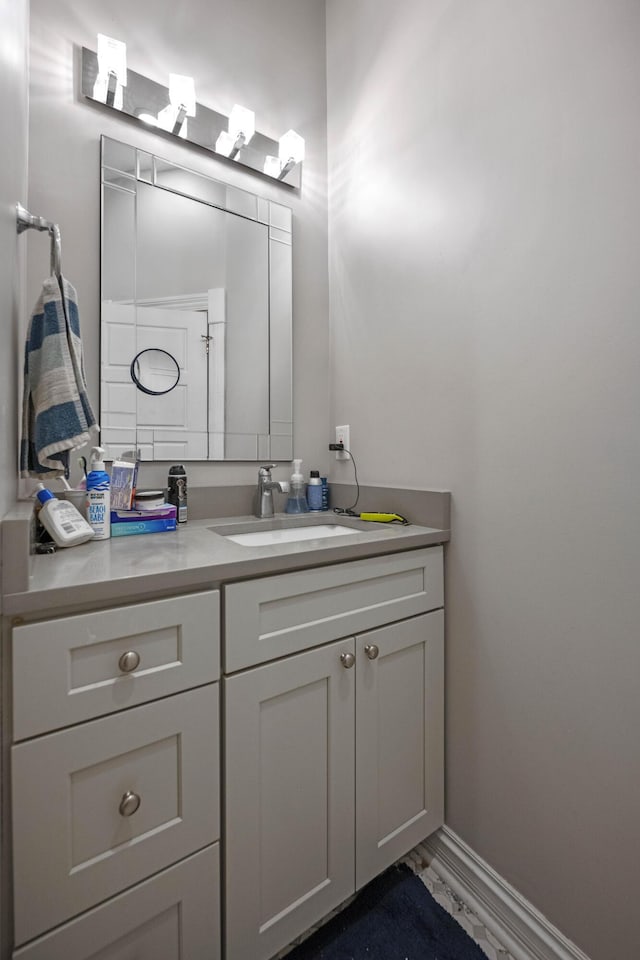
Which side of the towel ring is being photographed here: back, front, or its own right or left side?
right

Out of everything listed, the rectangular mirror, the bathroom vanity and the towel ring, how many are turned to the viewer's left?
0

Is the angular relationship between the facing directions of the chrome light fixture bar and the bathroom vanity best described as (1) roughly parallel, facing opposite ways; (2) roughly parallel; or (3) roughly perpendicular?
roughly parallel

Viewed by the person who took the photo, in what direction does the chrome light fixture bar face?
facing the viewer and to the right of the viewer

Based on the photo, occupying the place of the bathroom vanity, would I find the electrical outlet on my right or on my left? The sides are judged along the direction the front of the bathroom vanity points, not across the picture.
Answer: on my left

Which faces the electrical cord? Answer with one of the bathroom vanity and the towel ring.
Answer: the towel ring

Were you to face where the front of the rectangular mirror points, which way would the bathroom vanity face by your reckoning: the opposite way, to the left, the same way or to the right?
the same way

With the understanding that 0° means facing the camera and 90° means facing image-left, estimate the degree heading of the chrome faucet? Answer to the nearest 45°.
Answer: approximately 315°
